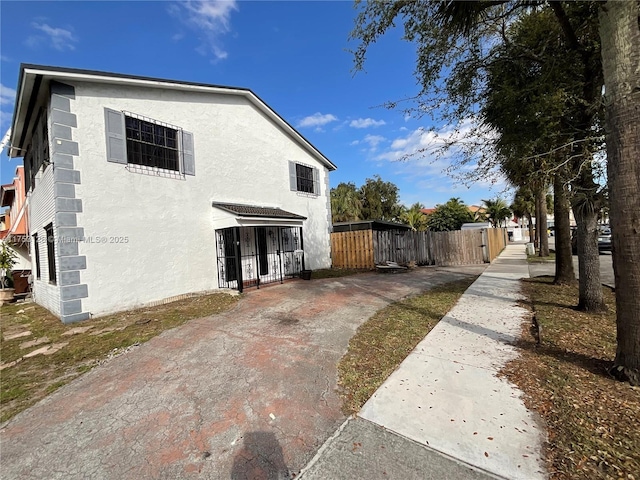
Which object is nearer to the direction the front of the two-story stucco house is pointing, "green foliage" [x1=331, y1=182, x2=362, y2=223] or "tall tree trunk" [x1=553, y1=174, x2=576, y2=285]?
the tall tree trunk

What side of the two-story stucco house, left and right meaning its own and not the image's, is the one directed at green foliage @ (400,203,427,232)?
left

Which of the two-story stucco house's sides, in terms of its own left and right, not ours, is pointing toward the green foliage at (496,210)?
left

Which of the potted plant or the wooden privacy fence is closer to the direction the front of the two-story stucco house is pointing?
the wooden privacy fence

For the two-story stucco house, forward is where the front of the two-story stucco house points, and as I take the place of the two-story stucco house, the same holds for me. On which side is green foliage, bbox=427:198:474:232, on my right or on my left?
on my left

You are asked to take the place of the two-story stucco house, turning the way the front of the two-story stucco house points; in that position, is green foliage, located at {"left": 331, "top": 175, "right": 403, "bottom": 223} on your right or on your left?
on your left

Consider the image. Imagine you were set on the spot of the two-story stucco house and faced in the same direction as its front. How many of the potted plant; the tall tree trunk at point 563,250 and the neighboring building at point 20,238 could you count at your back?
2

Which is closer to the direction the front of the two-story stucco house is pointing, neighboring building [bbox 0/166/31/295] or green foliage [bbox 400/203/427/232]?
the green foliage

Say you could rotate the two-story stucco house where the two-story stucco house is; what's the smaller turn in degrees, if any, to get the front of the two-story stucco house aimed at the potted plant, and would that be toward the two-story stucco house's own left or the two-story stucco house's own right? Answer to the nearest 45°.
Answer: approximately 90° to the two-story stucco house's own right

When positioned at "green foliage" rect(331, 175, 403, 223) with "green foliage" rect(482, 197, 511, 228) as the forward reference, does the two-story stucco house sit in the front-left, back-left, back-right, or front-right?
back-right

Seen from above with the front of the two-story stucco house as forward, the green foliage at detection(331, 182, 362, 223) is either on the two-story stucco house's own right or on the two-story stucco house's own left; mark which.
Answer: on the two-story stucco house's own left

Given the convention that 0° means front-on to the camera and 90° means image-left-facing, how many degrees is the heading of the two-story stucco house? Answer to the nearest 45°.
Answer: approximately 315°
